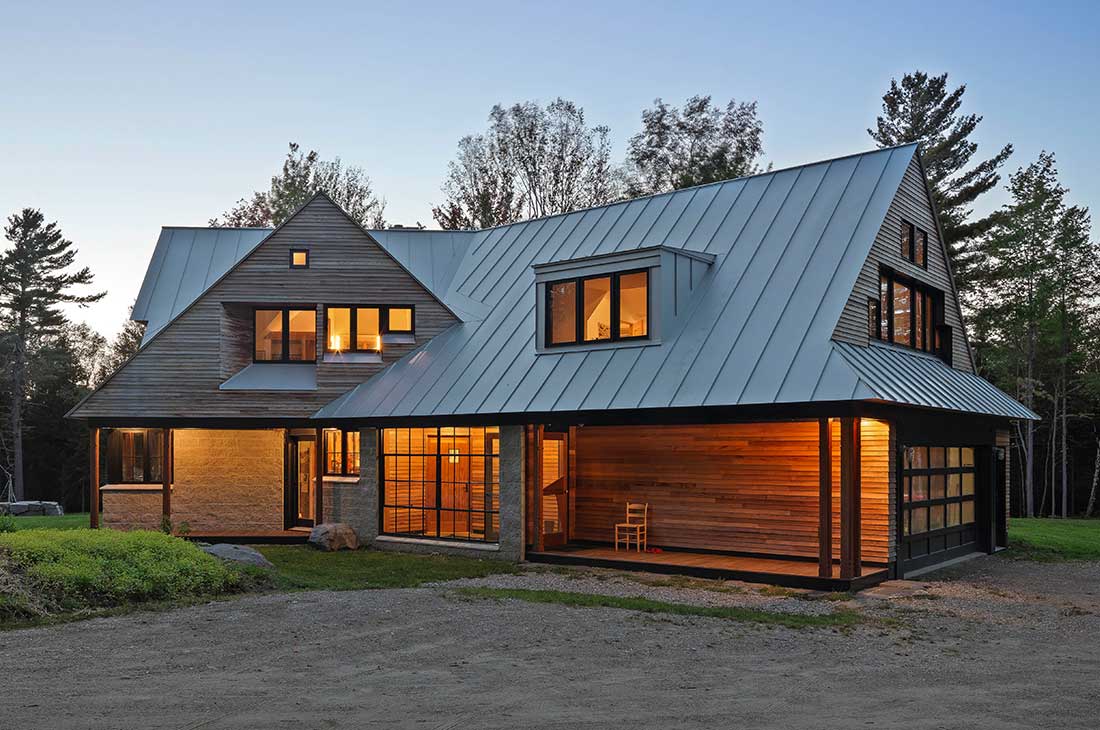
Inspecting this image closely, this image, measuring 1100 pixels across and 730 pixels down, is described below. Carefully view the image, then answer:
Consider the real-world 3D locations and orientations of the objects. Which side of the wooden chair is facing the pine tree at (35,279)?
right

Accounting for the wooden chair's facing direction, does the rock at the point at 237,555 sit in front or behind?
in front

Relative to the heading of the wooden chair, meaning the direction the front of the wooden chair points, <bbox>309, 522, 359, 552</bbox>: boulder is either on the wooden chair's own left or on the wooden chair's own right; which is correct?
on the wooden chair's own right

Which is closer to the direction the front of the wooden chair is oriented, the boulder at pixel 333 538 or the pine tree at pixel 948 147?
the boulder

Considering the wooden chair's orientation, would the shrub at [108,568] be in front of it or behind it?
in front

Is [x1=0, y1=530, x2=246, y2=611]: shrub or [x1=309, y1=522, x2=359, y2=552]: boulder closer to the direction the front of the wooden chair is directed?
the shrub
